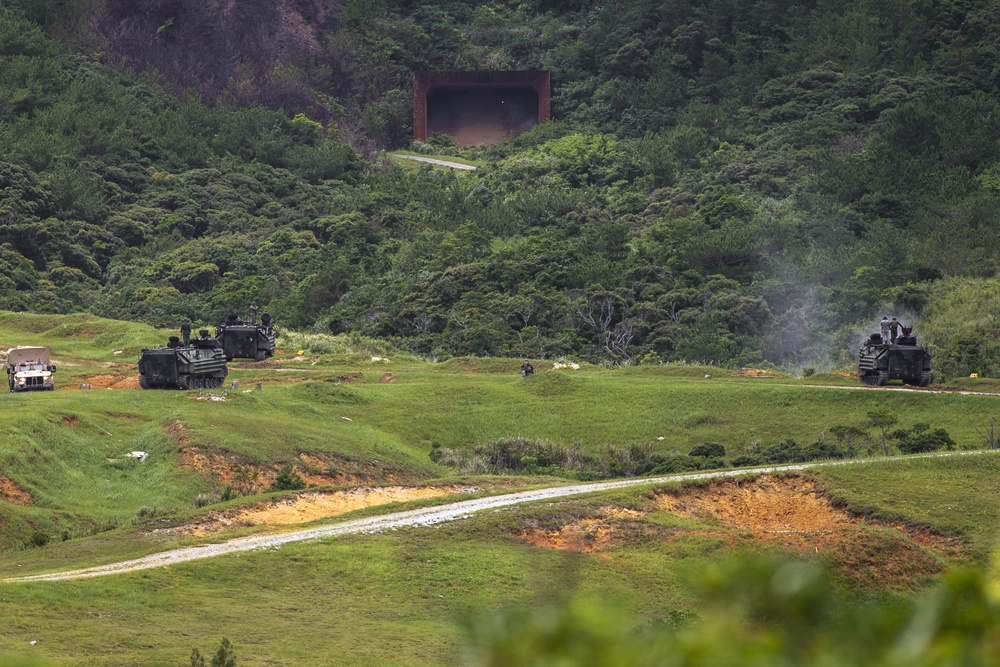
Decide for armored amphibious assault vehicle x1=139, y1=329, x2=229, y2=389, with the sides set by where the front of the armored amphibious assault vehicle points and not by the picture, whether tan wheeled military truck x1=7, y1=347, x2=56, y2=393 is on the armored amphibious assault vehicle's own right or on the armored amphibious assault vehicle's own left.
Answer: on the armored amphibious assault vehicle's own left

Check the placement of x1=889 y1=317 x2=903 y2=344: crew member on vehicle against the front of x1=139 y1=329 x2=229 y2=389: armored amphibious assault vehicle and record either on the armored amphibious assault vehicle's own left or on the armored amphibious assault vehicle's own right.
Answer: on the armored amphibious assault vehicle's own right

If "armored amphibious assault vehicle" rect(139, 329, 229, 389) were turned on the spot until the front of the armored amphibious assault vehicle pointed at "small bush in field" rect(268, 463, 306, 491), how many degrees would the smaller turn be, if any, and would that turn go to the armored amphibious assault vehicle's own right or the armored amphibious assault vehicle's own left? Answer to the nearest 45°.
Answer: approximately 135° to the armored amphibious assault vehicle's own right

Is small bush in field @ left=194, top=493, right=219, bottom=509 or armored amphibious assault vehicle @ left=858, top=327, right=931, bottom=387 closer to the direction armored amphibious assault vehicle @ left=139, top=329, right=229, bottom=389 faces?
the armored amphibious assault vehicle

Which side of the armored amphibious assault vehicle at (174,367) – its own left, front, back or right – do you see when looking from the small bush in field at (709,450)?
right

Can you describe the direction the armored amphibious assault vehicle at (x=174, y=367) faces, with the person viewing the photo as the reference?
facing away from the viewer and to the right of the viewer
